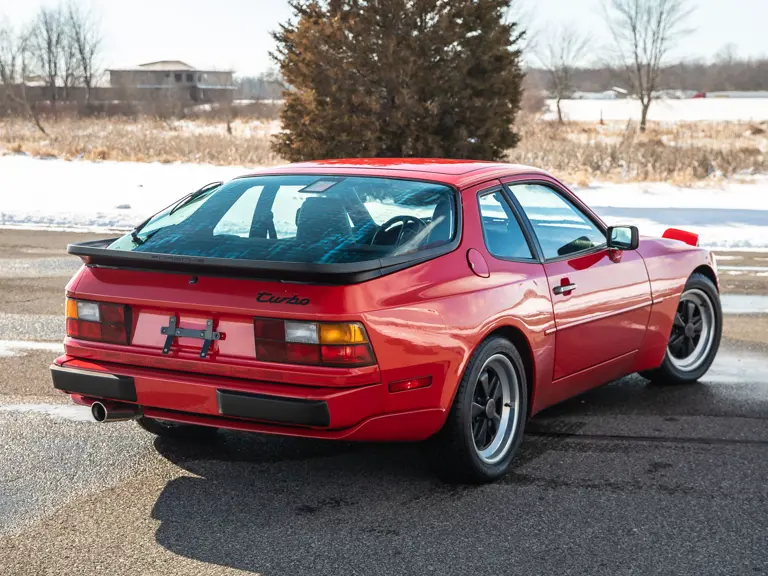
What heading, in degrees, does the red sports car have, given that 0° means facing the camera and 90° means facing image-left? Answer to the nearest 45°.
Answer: approximately 225°
